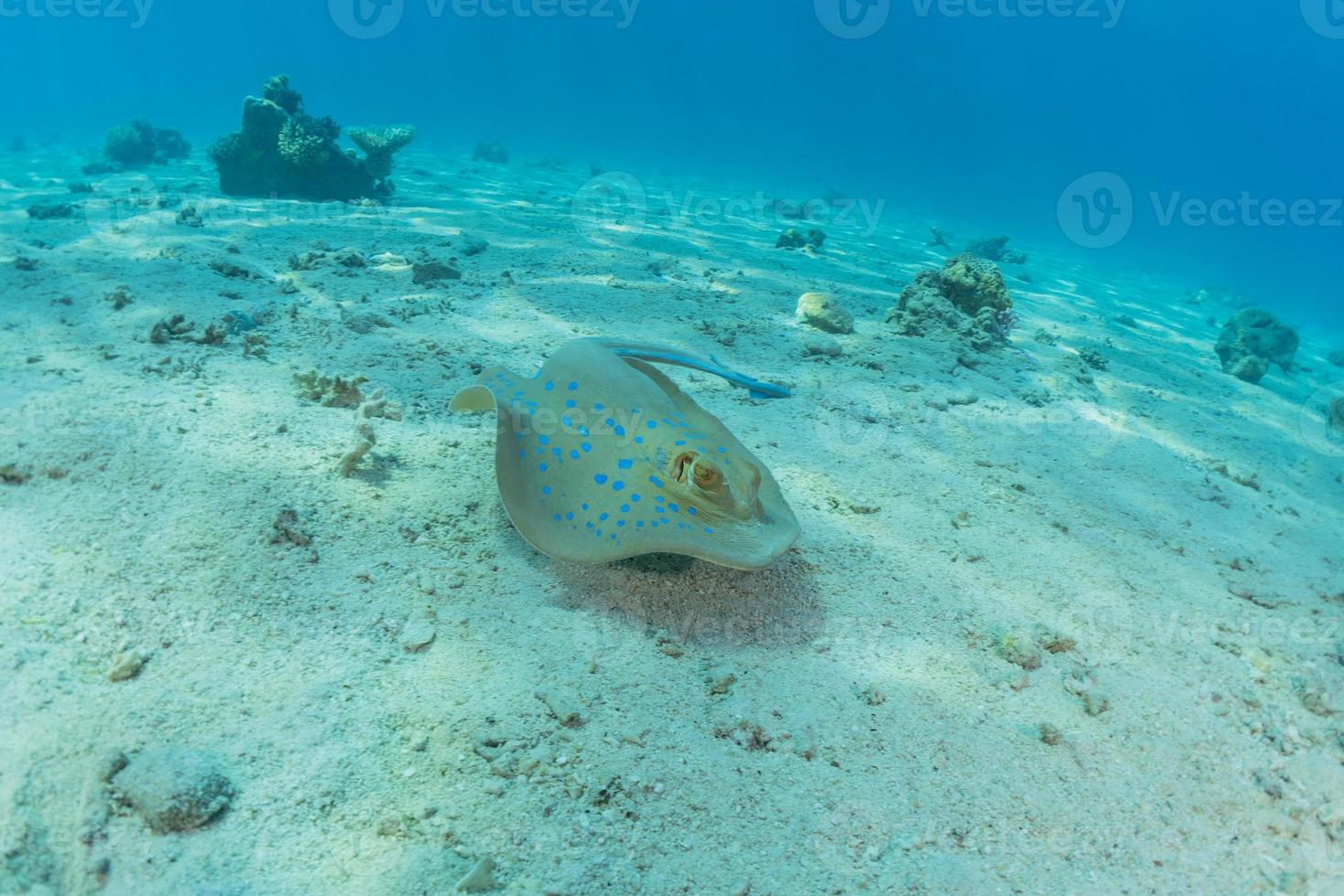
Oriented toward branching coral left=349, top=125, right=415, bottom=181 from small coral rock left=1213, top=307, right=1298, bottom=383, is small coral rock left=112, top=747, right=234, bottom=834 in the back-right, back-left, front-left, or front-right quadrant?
front-left

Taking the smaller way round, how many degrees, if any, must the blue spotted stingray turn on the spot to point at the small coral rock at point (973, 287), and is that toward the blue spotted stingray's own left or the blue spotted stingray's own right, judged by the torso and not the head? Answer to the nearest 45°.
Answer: approximately 90° to the blue spotted stingray's own left

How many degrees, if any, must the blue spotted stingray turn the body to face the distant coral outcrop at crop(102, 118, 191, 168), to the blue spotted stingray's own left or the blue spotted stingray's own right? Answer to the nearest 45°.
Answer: approximately 180°

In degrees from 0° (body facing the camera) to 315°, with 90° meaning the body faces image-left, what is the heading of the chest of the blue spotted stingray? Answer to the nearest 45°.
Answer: approximately 315°

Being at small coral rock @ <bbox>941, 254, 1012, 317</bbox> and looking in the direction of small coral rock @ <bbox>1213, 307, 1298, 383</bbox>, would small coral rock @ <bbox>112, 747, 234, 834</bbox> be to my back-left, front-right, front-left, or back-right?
back-right

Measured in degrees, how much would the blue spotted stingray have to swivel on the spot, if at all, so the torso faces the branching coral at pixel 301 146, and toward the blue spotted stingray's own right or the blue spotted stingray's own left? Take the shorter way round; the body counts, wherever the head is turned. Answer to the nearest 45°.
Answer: approximately 180°

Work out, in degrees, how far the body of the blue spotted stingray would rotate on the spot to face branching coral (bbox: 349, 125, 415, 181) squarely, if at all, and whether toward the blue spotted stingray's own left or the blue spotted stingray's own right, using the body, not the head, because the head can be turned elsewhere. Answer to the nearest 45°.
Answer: approximately 180°

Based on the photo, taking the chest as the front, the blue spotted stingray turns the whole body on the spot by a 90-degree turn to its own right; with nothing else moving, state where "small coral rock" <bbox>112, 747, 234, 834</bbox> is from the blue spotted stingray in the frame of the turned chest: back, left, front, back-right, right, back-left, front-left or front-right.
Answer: front

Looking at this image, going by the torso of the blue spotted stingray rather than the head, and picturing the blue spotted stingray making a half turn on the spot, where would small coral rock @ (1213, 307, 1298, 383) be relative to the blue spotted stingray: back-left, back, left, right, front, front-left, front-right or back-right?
right
